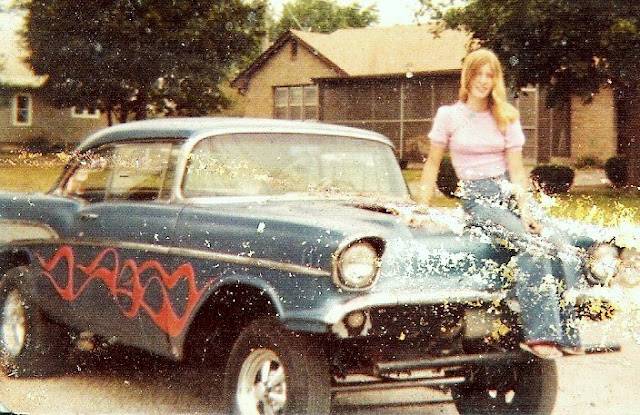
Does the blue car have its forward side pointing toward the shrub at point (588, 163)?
no

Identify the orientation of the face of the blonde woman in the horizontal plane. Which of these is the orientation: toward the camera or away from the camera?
toward the camera

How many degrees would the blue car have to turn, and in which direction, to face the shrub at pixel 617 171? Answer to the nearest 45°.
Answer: approximately 45° to its left

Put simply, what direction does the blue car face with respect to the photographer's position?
facing the viewer and to the right of the viewer

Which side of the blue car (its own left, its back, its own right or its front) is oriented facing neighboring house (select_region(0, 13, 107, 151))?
back

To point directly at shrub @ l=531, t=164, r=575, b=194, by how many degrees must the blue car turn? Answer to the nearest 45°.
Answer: approximately 45° to its left

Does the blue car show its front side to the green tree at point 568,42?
no
